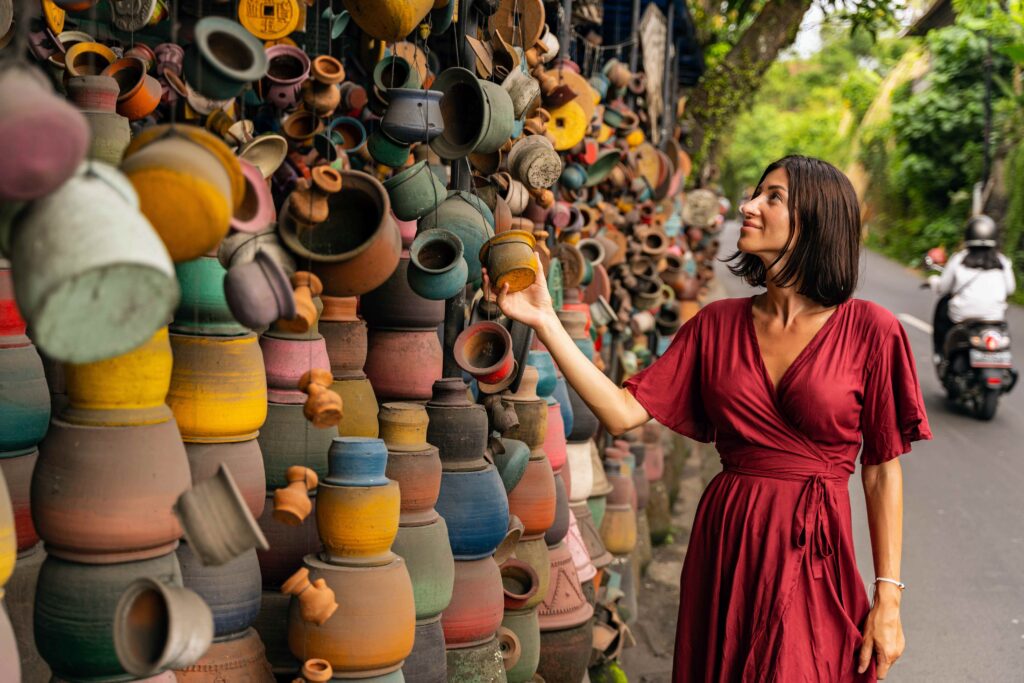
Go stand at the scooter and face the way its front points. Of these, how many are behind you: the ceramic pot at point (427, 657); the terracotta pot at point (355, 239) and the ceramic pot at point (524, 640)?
3

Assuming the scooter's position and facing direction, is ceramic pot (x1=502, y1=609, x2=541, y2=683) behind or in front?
behind

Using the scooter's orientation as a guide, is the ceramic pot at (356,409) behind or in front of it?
behind

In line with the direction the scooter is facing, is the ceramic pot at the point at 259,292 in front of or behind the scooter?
behind

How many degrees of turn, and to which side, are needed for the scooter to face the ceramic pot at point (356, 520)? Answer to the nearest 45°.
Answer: approximately 180°

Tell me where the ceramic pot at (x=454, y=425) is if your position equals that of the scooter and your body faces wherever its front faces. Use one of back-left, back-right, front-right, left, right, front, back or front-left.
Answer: back

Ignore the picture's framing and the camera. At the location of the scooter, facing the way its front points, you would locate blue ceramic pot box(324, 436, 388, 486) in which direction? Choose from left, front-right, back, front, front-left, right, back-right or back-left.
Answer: back

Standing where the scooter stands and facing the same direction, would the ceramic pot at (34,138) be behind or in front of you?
behind

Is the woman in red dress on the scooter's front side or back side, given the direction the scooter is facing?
on the back side

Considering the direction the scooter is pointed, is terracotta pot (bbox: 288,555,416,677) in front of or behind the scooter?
behind

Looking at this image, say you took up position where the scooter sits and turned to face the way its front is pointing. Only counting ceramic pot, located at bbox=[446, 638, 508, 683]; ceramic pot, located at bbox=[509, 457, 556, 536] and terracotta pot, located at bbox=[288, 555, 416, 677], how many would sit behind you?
3

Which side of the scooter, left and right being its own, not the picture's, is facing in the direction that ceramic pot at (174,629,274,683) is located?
back

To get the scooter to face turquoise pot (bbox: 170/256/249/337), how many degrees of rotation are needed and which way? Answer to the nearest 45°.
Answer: approximately 180°

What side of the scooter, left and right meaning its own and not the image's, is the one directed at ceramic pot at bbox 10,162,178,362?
back

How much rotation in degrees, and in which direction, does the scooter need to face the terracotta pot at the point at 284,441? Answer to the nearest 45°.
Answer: approximately 180°

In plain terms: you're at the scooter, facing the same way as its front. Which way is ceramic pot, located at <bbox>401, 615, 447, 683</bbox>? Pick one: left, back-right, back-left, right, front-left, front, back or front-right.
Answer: back

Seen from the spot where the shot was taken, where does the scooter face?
facing away from the viewer

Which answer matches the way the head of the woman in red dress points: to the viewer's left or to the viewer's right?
to the viewer's left

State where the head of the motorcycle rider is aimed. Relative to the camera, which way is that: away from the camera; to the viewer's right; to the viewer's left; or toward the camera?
away from the camera

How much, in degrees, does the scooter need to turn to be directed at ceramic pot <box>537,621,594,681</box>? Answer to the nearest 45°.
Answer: approximately 180°
